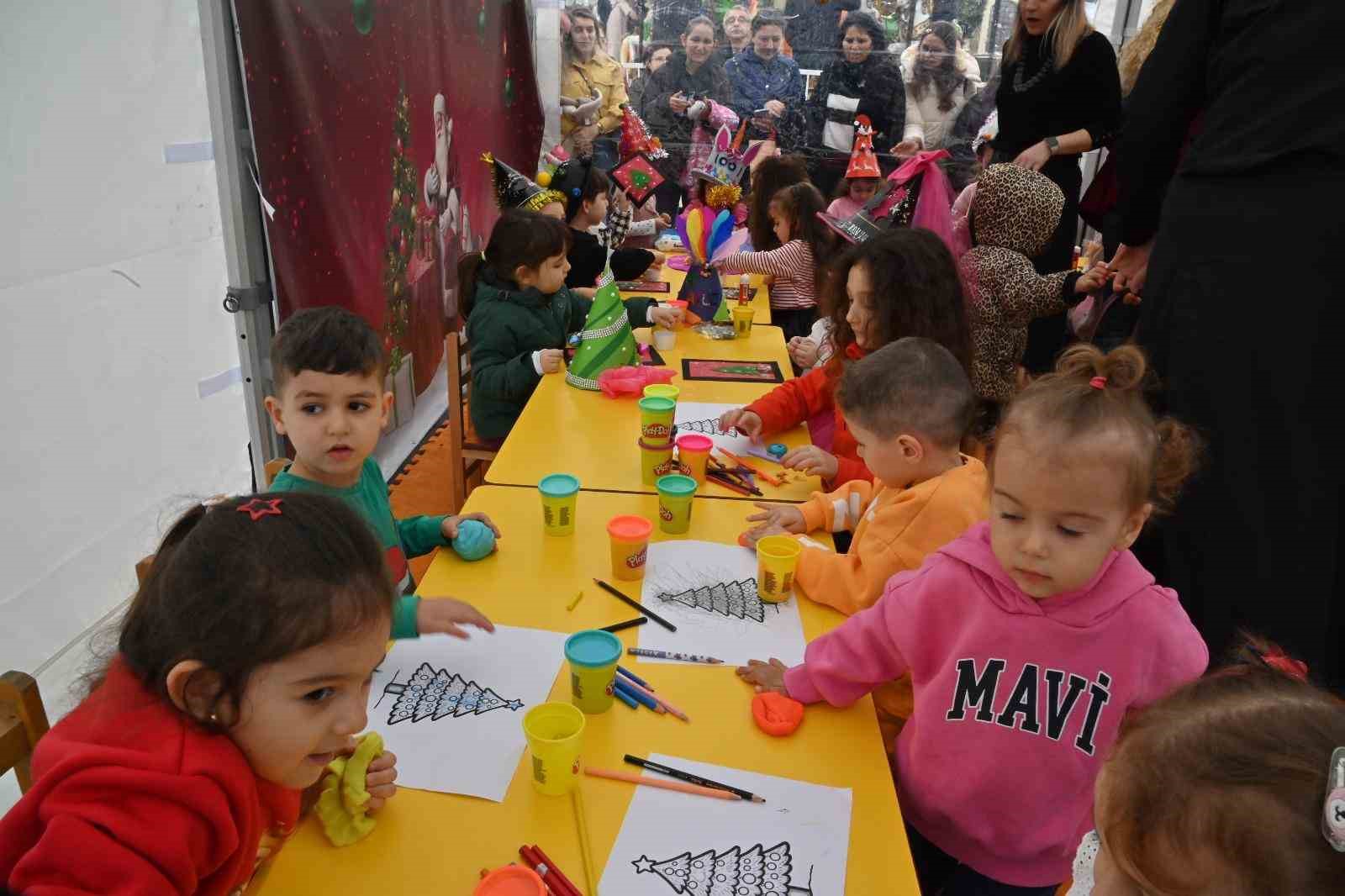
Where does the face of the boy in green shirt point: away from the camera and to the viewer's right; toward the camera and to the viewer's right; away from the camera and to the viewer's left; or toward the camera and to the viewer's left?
toward the camera and to the viewer's right

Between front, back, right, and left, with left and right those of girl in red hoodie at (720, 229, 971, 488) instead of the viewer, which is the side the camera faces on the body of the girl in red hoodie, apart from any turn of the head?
left

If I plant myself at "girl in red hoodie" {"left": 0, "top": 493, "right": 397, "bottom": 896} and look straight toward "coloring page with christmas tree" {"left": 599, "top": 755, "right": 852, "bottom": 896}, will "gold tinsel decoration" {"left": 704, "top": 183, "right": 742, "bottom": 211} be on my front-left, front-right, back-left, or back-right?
front-left

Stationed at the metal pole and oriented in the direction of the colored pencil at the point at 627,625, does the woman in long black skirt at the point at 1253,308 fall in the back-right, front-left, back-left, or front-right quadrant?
front-left

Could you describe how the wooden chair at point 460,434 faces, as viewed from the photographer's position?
facing to the right of the viewer

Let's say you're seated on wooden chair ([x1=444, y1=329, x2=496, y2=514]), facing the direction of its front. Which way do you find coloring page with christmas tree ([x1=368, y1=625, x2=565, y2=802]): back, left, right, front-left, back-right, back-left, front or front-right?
right

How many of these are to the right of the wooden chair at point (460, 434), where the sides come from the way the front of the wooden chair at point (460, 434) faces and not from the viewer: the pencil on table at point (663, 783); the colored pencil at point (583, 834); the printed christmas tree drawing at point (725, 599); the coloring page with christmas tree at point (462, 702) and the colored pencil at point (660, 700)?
5

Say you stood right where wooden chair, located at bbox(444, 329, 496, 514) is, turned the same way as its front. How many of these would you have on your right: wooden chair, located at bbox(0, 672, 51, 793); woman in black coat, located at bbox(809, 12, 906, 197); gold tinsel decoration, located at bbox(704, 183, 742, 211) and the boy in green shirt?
2

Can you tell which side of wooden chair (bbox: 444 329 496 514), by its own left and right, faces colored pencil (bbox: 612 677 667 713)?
right

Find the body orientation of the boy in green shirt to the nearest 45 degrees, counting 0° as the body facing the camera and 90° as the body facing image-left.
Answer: approximately 315°

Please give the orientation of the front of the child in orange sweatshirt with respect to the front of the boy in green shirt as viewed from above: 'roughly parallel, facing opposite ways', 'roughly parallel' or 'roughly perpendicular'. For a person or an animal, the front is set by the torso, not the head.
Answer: roughly parallel, facing opposite ways

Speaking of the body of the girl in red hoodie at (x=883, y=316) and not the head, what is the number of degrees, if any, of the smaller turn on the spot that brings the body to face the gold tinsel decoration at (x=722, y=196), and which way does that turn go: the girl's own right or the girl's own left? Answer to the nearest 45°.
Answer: approximately 90° to the girl's own right
